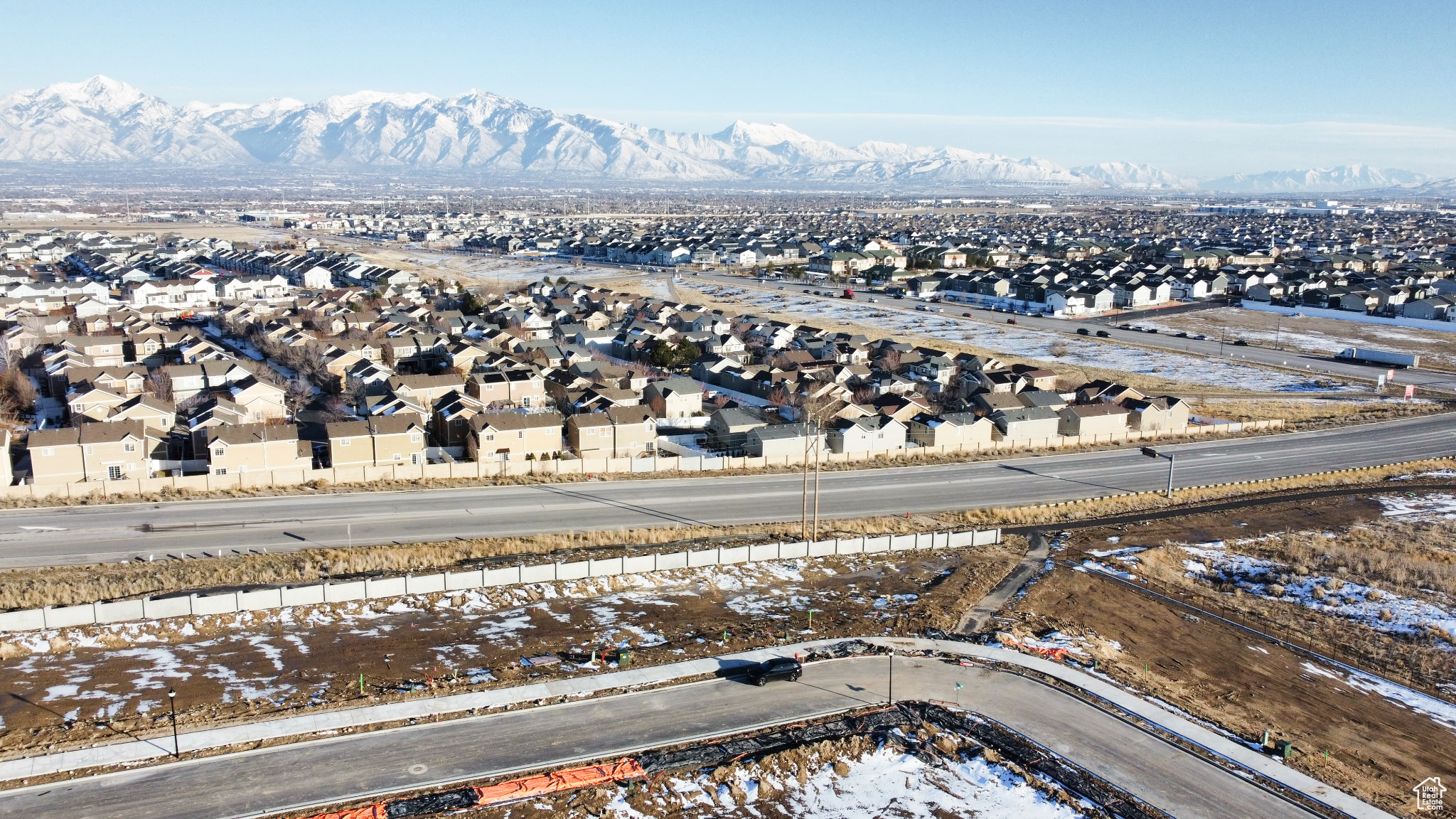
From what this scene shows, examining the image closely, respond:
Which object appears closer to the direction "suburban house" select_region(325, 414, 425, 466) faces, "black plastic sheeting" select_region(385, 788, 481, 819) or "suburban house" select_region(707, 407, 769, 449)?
the suburban house

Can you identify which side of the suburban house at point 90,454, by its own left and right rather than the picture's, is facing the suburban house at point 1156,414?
right

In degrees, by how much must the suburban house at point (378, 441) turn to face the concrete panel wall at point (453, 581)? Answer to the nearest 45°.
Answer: approximately 180°

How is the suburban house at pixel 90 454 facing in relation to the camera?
away from the camera

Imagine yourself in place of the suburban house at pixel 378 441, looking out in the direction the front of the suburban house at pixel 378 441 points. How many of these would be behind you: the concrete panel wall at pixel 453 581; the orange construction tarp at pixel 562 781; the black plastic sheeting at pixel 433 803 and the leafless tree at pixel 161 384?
3

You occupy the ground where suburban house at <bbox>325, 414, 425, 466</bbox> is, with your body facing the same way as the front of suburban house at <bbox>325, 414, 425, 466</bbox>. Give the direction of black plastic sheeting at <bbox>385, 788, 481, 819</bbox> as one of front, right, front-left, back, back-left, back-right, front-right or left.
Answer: back

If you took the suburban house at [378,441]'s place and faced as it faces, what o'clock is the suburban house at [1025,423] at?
the suburban house at [1025,423] is roughly at 3 o'clock from the suburban house at [378,441].

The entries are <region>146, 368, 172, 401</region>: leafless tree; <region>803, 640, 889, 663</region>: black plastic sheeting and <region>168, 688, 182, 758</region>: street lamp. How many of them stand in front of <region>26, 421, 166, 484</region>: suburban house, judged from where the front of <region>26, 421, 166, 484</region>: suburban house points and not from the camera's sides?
1

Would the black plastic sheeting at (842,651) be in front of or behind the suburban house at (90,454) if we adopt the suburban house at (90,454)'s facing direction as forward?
behind

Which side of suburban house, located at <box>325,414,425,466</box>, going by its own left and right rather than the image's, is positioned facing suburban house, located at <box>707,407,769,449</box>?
right

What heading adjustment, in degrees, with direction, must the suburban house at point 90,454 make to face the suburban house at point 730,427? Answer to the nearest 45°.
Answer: approximately 90° to its right

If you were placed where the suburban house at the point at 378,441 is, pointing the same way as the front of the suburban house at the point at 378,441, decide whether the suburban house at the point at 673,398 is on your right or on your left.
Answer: on your right

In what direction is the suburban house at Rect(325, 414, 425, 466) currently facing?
away from the camera

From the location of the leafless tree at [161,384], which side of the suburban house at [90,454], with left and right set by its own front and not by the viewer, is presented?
front

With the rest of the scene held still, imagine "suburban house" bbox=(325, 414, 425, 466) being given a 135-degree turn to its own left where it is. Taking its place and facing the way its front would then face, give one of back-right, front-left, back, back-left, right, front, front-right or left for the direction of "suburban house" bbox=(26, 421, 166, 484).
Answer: front-right

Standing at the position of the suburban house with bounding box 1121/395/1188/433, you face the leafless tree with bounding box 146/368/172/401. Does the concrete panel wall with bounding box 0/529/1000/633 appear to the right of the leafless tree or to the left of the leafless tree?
left

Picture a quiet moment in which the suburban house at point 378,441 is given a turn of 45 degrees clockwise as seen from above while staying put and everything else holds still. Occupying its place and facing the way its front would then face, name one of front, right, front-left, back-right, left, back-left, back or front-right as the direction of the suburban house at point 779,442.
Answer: front-right
